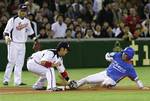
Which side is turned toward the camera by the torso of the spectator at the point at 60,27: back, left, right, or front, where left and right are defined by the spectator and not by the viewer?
front

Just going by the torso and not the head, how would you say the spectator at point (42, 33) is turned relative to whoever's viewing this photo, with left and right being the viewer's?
facing the viewer

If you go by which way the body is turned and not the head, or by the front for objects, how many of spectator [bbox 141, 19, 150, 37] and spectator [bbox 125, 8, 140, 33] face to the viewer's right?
0

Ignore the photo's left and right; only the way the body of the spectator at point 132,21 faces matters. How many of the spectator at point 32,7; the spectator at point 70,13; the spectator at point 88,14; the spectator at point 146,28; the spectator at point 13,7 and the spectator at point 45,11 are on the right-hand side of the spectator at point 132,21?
5

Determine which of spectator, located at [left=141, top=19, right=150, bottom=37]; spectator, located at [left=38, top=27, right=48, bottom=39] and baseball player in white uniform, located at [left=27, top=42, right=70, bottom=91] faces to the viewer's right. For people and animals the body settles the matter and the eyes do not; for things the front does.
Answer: the baseball player in white uniform

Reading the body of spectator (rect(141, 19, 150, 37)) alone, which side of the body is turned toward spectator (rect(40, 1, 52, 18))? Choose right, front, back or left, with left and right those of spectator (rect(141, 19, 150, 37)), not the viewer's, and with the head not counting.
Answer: right

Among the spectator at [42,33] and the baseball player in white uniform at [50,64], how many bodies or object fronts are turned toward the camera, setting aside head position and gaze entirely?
1

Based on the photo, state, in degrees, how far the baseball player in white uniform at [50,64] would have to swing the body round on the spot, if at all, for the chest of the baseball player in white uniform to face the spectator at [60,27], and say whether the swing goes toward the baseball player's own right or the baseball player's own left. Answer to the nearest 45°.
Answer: approximately 90° to the baseball player's own left

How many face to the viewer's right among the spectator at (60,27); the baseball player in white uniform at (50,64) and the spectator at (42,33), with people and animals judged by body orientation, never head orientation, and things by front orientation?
1

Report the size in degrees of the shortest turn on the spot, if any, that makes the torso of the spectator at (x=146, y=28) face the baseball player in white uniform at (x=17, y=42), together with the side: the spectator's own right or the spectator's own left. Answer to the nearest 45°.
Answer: approximately 45° to the spectator's own right

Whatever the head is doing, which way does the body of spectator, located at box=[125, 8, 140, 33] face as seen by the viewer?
toward the camera

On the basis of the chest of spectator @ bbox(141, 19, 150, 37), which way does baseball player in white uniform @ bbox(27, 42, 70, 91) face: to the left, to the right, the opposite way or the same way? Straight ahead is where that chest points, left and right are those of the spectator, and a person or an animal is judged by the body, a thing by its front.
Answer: to the left

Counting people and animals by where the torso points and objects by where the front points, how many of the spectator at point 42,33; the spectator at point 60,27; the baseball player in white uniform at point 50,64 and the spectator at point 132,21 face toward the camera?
3

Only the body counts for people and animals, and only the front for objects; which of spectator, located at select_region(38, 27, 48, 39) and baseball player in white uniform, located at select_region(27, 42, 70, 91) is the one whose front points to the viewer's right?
the baseball player in white uniform

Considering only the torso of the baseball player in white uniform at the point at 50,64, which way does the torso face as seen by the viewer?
to the viewer's right
